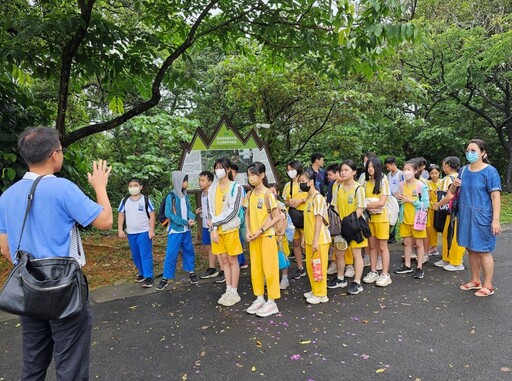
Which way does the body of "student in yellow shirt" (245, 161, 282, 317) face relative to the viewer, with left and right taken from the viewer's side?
facing the viewer and to the left of the viewer

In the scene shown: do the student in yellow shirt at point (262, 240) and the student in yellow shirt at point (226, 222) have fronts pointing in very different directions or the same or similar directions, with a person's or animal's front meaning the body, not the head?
same or similar directions

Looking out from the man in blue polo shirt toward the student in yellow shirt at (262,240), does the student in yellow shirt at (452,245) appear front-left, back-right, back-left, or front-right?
front-right

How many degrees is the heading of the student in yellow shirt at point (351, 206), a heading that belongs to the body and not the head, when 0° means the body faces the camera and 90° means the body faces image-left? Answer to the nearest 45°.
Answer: approximately 45°

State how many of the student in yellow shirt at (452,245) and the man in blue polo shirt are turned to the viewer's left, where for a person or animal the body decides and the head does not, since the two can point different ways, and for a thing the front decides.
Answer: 1

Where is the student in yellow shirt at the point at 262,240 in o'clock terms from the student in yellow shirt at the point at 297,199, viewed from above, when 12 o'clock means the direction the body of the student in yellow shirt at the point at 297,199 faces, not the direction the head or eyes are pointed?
the student in yellow shirt at the point at 262,240 is roughly at 11 o'clock from the student in yellow shirt at the point at 297,199.

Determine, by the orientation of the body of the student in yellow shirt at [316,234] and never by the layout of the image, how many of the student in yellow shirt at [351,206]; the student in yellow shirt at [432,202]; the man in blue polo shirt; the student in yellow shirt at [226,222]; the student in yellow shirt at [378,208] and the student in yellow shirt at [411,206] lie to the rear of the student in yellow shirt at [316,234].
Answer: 4

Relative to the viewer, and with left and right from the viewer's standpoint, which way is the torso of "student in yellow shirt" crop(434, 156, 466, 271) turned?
facing to the left of the viewer

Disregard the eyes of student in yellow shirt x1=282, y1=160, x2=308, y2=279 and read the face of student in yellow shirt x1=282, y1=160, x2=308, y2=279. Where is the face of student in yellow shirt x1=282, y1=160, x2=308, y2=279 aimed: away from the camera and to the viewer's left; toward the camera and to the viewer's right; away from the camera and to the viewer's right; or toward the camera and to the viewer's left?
toward the camera and to the viewer's left

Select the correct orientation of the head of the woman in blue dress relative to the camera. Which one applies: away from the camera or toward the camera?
toward the camera

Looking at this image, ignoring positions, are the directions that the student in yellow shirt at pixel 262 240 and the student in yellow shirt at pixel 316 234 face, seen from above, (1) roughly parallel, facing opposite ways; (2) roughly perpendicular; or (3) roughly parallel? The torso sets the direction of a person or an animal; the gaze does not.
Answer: roughly parallel

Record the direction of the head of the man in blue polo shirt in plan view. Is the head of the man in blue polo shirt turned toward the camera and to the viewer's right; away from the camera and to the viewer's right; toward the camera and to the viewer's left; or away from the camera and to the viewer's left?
away from the camera and to the viewer's right
